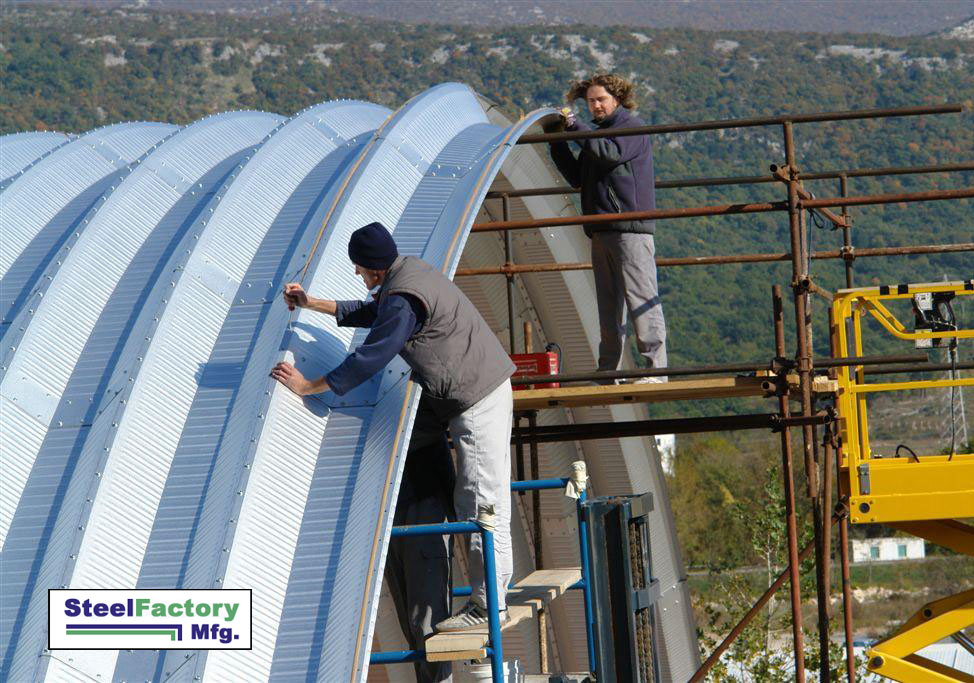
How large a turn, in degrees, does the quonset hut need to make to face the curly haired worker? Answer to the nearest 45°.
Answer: approximately 45° to its left

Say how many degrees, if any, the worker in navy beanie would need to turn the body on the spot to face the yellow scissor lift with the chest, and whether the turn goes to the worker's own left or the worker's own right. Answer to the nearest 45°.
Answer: approximately 135° to the worker's own right

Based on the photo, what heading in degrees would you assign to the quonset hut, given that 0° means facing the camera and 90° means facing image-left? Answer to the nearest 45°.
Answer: approximately 315°

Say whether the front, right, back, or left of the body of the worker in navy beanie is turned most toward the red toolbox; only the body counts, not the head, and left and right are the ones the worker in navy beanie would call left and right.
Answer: right

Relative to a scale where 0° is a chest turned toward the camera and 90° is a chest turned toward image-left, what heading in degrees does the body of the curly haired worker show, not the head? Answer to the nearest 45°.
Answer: approximately 45°

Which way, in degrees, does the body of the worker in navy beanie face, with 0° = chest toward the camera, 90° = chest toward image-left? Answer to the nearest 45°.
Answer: approximately 90°
